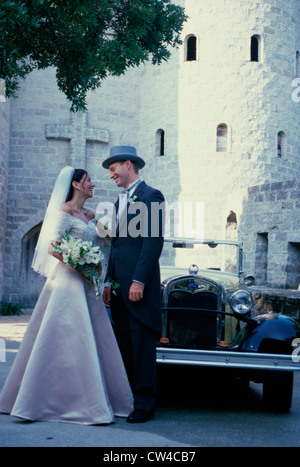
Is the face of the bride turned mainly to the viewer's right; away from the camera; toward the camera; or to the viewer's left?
to the viewer's right

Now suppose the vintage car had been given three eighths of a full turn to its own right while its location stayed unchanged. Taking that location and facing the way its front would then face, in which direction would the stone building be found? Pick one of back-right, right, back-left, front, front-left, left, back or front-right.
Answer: front-right

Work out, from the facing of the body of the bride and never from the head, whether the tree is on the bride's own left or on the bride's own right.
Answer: on the bride's own left

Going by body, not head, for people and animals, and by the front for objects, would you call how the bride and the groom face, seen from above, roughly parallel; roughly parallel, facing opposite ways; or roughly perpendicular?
roughly perpendicular

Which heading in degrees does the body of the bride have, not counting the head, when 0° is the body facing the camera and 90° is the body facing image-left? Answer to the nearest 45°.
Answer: approximately 315°
